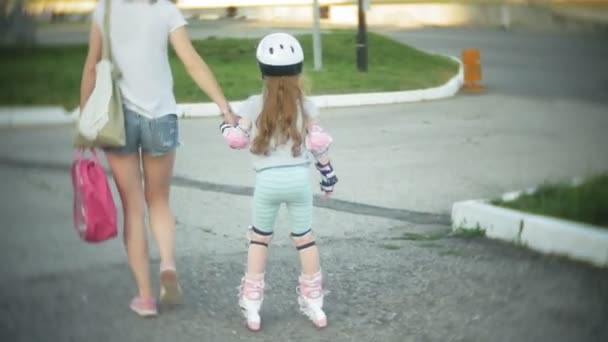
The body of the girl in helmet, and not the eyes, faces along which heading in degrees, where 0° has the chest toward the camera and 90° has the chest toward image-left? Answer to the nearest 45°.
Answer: approximately 180°

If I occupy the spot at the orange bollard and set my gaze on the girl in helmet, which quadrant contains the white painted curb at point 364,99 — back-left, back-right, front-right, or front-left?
front-right

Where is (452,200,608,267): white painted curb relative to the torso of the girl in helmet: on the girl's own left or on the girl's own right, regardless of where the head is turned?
on the girl's own right

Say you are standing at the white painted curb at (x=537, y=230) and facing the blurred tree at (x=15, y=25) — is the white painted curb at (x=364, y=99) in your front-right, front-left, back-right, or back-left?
front-right

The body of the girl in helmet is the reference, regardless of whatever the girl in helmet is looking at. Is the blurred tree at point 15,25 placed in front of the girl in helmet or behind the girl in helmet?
in front

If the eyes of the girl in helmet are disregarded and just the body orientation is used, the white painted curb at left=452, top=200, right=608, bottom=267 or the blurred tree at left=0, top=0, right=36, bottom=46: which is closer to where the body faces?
the blurred tree

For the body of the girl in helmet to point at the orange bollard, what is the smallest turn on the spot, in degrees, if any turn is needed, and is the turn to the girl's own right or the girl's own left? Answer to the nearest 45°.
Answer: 0° — they already face it

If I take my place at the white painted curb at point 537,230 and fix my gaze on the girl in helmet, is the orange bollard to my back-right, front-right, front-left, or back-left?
back-right

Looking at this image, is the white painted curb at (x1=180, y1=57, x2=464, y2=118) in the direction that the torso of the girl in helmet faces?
yes

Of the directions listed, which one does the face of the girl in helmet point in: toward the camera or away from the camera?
away from the camera

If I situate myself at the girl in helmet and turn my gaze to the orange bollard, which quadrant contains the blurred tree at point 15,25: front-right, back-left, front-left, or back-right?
front-left
